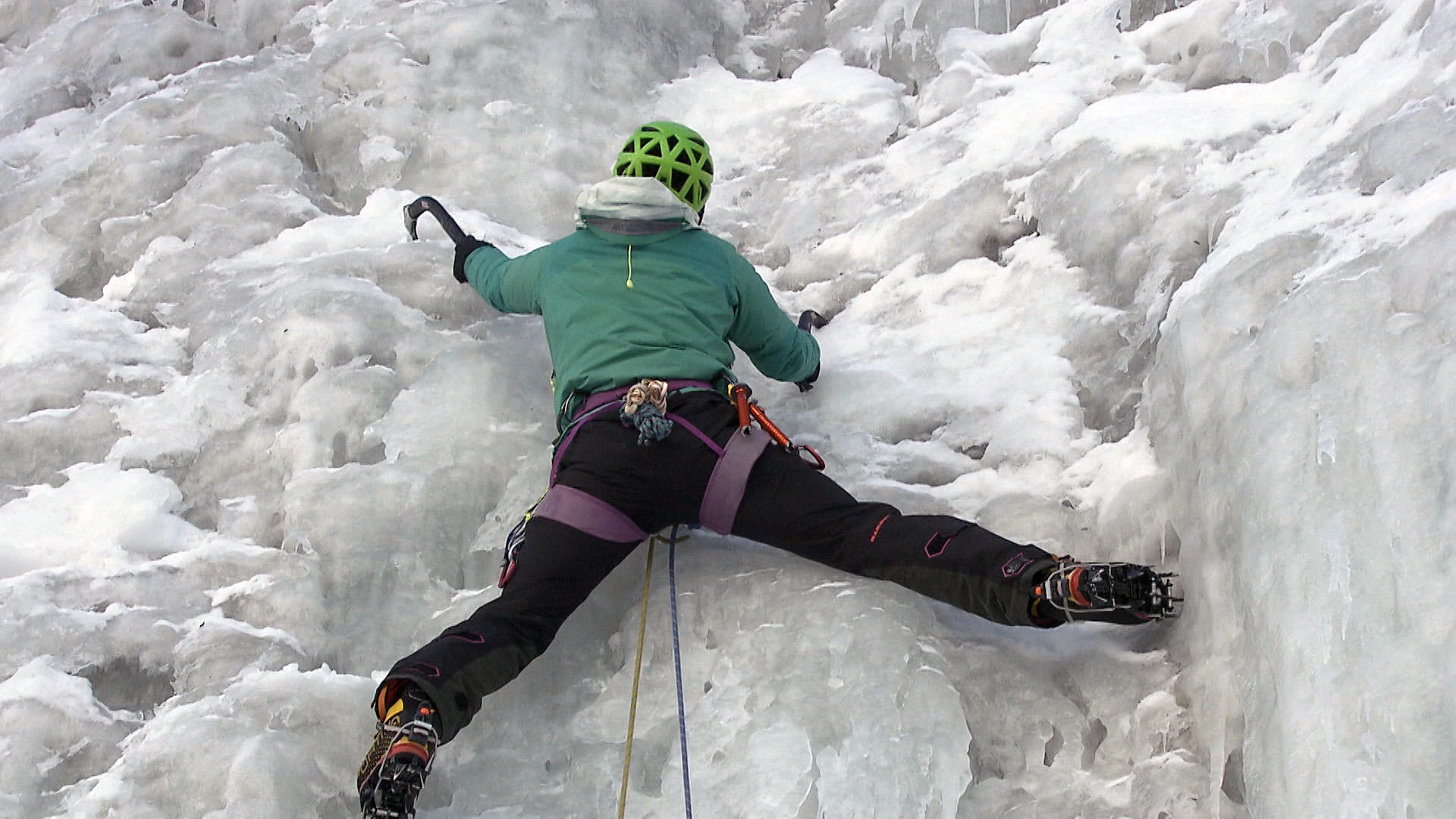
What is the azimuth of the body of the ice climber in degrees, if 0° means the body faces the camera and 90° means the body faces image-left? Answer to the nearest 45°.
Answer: approximately 180°
